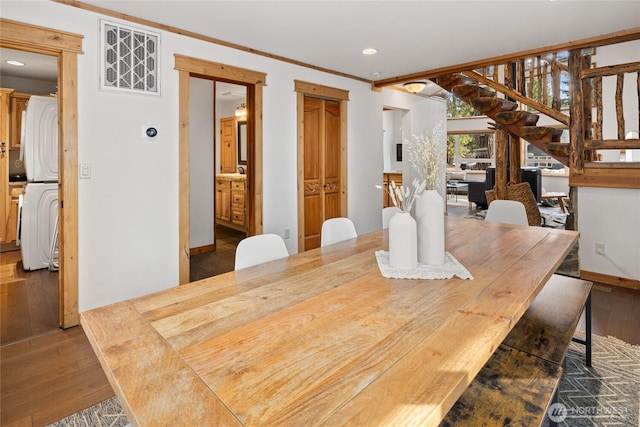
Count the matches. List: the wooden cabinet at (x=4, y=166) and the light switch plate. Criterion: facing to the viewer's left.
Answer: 0

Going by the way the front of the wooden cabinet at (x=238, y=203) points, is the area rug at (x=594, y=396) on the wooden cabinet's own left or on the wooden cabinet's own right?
on the wooden cabinet's own left

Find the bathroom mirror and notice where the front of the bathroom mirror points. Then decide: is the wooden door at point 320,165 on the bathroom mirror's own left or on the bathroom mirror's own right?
on the bathroom mirror's own left

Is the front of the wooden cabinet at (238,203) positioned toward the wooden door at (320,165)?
no

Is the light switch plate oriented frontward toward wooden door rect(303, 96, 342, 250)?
no

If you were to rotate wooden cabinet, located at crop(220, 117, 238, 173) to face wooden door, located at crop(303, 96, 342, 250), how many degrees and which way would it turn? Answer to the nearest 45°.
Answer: approximately 45° to its left

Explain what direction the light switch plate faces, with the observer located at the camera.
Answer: facing the viewer

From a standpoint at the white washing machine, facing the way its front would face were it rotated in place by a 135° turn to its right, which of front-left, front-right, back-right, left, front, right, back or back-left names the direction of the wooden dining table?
back-right

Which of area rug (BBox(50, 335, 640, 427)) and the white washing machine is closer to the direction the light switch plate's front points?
the area rug

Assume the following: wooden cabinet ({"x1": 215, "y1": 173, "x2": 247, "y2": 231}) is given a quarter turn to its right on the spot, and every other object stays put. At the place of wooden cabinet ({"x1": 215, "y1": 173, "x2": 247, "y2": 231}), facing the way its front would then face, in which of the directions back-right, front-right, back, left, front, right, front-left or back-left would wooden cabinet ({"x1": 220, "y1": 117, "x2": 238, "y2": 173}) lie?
front-right

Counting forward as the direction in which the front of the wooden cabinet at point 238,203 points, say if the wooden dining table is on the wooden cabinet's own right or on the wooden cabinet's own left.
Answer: on the wooden cabinet's own left
